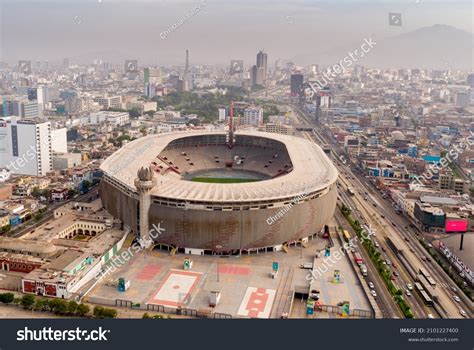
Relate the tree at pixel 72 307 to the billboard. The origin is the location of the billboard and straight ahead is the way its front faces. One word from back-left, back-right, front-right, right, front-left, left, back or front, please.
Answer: front-right

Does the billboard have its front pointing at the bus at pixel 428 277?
yes

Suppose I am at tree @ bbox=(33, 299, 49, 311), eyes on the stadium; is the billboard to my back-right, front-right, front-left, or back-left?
front-right

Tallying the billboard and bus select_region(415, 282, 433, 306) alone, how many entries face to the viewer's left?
0

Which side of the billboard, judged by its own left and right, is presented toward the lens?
front

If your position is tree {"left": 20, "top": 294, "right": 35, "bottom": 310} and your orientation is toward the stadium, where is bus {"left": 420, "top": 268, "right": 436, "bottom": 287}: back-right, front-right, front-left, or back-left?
front-right

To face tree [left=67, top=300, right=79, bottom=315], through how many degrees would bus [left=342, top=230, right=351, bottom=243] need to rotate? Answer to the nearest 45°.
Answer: approximately 90° to its right

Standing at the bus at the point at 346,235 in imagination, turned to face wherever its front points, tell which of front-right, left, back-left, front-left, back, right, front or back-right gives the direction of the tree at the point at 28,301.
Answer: right

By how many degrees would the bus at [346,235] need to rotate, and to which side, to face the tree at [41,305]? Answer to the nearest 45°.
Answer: approximately 90° to its right

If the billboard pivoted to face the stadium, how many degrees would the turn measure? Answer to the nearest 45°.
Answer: approximately 45° to its right

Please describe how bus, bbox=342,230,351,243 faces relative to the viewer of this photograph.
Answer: facing the viewer and to the right of the viewer
